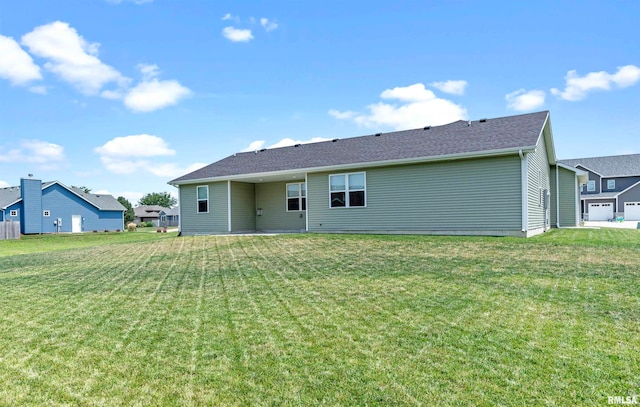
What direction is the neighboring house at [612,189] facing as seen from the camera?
toward the camera
